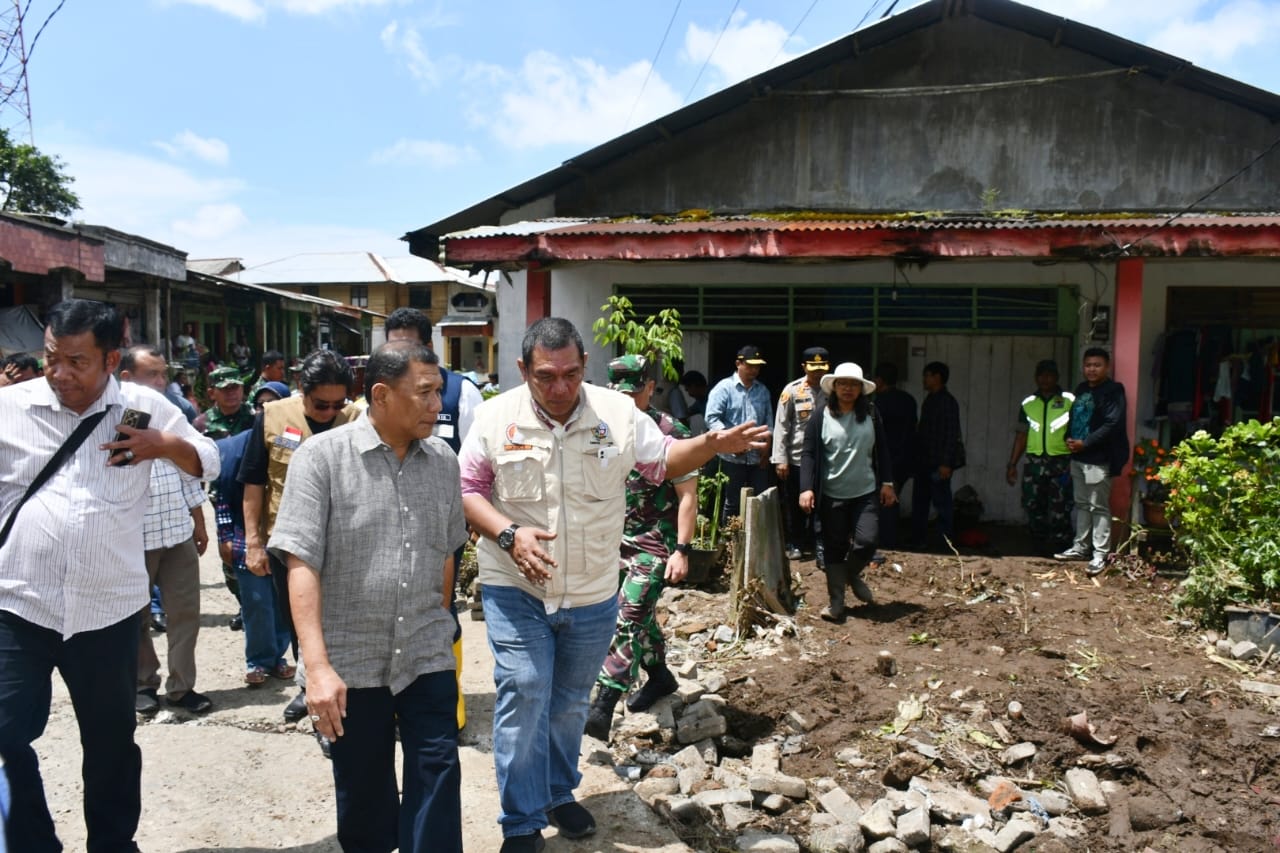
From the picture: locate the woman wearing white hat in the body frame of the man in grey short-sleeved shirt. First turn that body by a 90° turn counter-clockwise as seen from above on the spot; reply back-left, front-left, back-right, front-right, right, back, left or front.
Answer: front

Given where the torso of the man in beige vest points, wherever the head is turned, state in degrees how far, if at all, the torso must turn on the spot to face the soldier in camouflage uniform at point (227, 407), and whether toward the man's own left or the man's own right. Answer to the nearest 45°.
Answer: approximately 135° to the man's own right

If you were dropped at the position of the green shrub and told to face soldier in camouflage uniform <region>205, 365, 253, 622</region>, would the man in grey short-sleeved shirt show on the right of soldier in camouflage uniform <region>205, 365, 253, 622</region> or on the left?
left

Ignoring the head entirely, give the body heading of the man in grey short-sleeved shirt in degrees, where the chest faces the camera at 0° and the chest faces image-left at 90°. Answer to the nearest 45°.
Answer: approximately 315°

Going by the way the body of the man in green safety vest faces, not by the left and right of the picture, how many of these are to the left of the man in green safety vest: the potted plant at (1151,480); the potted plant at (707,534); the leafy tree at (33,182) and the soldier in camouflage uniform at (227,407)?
1

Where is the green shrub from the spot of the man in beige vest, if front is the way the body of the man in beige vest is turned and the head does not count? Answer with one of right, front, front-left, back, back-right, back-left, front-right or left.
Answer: back-left

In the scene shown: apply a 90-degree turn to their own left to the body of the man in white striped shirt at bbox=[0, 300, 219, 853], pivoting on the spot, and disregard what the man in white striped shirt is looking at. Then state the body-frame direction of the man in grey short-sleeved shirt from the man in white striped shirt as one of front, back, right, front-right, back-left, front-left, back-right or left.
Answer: front-right

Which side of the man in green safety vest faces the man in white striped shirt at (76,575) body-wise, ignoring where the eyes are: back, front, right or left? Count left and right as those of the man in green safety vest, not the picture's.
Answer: front

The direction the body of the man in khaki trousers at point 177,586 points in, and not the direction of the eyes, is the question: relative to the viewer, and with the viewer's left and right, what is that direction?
facing the viewer and to the right of the viewer

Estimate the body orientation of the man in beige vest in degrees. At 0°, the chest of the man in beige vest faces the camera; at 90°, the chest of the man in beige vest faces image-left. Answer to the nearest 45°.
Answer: approximately 0°
